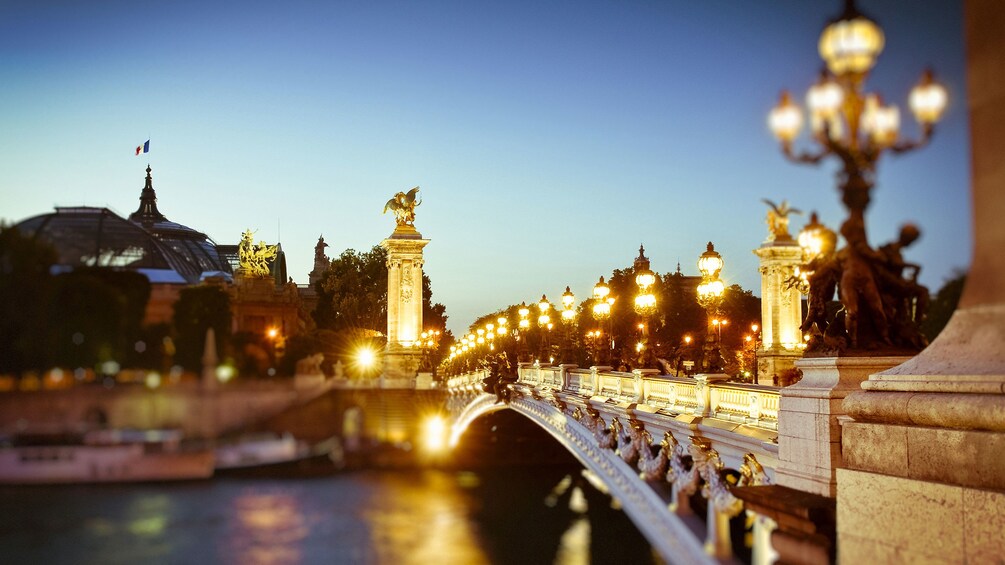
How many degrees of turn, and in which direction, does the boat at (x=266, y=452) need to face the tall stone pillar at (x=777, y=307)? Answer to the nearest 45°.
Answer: approximately 45° to its left

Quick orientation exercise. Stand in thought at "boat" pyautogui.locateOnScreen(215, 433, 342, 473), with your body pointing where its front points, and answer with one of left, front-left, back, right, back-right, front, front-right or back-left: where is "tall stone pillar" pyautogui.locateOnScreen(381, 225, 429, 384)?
left

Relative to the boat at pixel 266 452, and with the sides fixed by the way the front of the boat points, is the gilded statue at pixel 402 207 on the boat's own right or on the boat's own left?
on the boat's own left

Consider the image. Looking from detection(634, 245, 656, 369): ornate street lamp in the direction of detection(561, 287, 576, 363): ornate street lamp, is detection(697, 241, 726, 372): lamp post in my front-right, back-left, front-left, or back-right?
back-right

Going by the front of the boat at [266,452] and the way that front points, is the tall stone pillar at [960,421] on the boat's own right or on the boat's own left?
on the boat's own right

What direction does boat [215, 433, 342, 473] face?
to the viewer's right

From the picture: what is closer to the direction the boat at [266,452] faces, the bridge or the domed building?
the bridge

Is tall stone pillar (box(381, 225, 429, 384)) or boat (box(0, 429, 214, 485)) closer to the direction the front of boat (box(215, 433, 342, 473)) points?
the tall stone pillar
